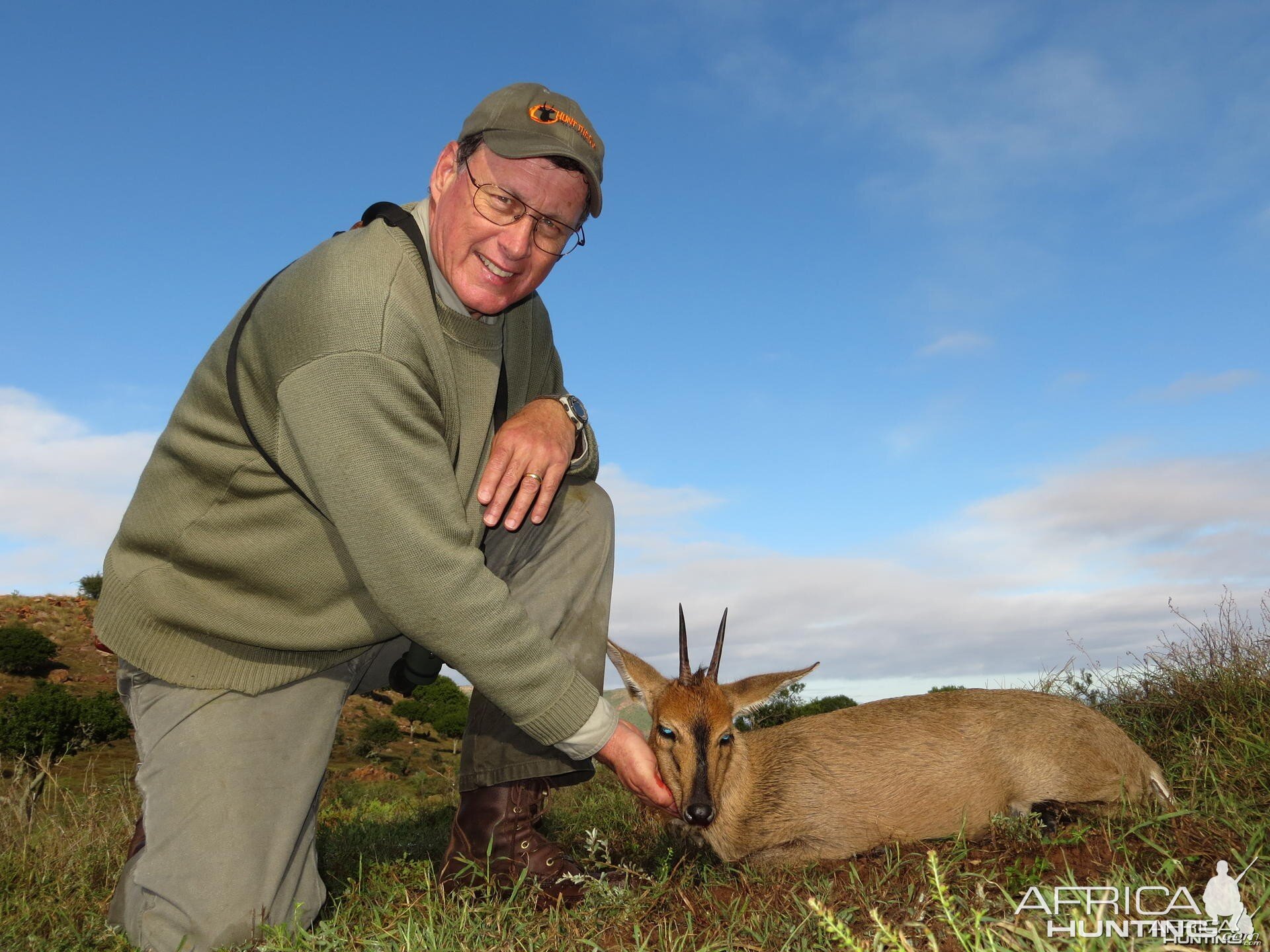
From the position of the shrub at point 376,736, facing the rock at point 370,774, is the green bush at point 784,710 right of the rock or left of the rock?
left

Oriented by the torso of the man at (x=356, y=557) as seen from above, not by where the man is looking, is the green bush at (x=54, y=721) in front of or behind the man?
behind

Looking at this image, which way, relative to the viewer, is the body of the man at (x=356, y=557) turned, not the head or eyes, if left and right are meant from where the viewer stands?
facing the viewer and to the right of the viewer

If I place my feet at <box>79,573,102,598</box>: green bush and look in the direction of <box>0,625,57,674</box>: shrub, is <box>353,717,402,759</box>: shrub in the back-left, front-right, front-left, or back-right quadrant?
front-left

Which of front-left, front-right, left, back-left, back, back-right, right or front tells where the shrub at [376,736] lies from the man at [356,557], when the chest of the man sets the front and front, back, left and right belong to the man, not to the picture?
back-left

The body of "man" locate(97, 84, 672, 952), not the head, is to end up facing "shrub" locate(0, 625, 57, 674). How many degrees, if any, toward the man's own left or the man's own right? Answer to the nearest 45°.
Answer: approximately 135° to the man's own left
